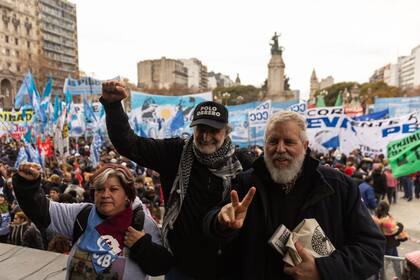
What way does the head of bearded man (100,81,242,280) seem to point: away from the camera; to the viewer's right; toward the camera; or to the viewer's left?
toward the camera

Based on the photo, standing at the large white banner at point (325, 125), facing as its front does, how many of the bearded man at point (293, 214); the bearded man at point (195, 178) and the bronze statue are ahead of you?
2

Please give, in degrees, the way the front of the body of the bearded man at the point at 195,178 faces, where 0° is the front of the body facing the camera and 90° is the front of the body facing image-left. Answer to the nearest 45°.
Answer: approximately 0°

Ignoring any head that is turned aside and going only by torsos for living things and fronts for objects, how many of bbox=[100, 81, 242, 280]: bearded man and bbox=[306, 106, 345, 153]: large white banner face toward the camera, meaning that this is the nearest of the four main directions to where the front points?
2

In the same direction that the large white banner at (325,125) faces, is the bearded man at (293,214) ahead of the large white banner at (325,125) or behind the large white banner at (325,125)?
ahead

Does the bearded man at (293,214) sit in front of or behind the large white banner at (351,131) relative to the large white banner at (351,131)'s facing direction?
in front

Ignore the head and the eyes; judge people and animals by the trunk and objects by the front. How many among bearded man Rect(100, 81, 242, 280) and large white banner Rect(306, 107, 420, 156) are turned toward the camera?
2

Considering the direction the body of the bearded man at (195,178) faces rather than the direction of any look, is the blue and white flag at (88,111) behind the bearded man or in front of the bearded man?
behind

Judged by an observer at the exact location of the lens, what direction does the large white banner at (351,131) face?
facing the viewer

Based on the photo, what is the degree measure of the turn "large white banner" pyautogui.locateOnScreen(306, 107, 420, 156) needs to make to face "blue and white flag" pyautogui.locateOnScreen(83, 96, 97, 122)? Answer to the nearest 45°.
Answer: approximately 90° to its right

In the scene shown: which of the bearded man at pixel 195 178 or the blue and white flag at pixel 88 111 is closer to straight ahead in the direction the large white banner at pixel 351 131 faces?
the bearded man

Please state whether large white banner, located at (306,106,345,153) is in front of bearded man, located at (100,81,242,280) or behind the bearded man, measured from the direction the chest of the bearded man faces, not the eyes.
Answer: behind
